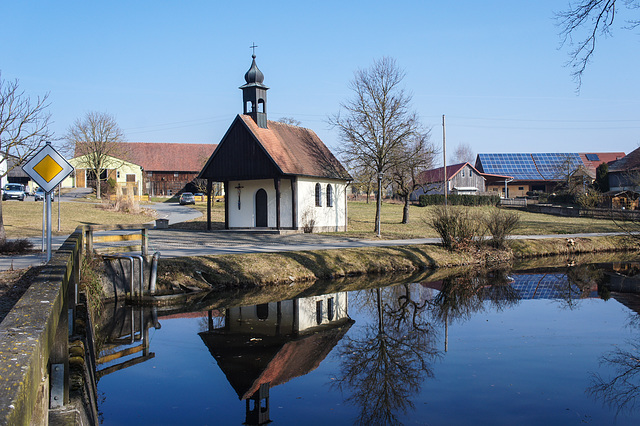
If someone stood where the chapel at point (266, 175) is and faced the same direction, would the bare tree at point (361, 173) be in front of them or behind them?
behind

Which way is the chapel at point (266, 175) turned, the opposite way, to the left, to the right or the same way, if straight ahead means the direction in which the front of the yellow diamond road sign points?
to the right

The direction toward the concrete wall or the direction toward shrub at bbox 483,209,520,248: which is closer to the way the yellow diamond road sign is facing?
the concrete wall

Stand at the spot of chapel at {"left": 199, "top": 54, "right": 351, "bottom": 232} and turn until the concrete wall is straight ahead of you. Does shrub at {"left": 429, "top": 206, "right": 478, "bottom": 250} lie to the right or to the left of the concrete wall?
left

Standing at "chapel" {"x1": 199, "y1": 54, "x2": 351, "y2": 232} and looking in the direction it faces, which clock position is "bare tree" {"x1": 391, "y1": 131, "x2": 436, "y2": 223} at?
The bare tree is roughly at 7 o'clock from the chapel.

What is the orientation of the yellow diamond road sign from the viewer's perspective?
toward the camera

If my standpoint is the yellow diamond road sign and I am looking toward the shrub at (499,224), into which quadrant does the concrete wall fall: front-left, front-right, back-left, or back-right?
back-right

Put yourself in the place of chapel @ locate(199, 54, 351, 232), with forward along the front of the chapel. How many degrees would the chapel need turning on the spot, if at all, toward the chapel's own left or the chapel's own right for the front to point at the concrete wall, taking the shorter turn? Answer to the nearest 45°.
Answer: approximately 45° to the chapel's own left

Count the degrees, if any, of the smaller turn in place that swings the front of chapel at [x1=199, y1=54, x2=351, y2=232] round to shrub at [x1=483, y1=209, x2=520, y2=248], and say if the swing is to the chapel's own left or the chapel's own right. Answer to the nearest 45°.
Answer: approximately 90° to the chapel's own left

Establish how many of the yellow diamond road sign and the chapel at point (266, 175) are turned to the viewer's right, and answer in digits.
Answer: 0

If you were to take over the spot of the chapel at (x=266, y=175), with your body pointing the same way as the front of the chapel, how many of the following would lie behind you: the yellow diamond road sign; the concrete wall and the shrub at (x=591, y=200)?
1

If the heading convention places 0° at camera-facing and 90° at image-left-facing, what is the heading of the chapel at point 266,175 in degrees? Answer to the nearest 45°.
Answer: approximately 45°

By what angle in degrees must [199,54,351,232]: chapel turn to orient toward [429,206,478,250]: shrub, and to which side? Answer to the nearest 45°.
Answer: approximately 90° to its left

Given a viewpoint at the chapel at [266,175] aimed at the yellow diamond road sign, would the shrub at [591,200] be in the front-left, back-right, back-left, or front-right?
back-left

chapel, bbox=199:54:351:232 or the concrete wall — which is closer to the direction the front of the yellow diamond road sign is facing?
the concrete wall

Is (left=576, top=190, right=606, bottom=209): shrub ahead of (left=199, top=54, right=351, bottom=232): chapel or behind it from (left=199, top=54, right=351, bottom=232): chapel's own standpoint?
behind
